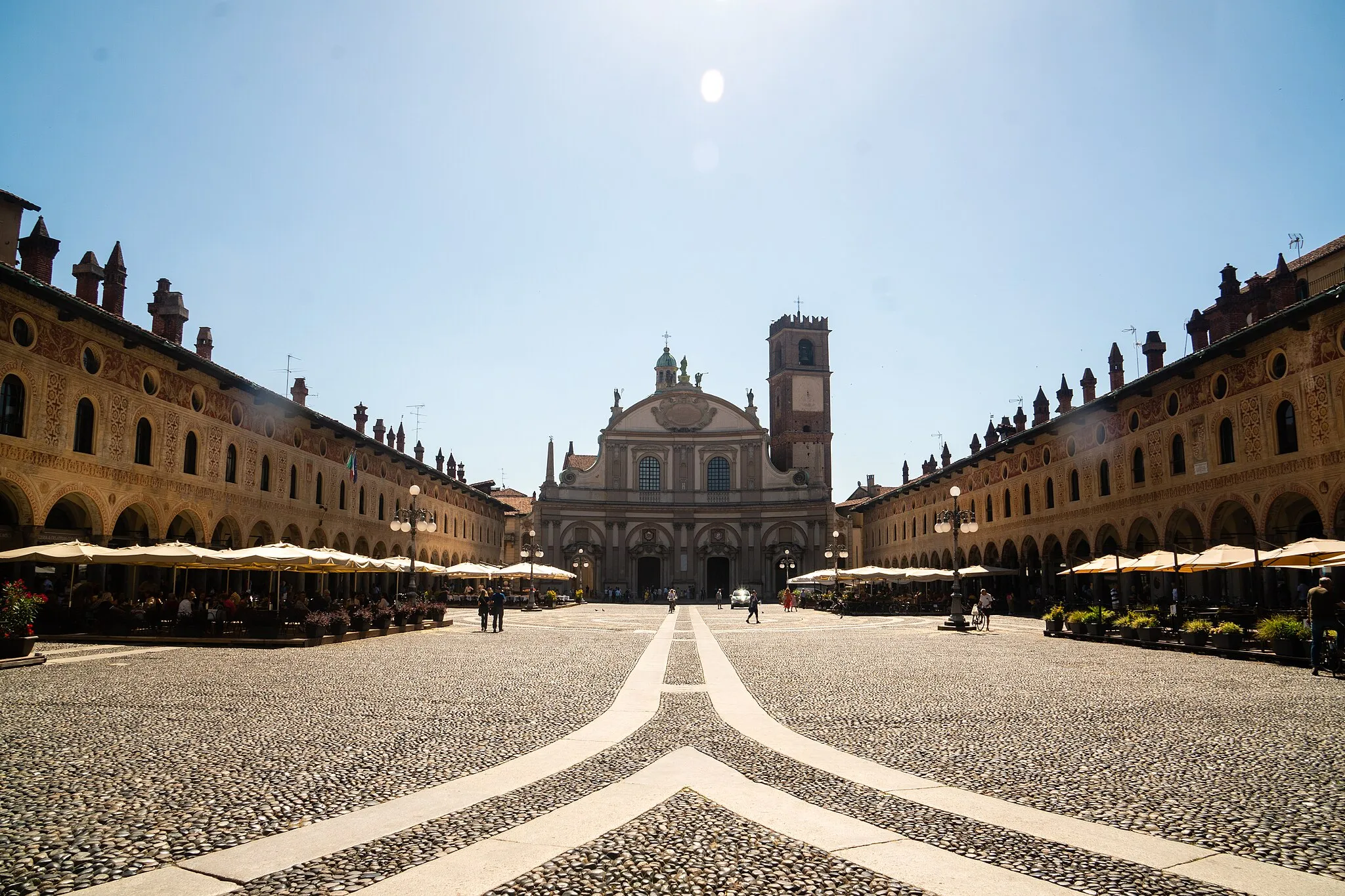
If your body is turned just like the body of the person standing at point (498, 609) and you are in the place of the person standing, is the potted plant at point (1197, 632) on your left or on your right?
on your right

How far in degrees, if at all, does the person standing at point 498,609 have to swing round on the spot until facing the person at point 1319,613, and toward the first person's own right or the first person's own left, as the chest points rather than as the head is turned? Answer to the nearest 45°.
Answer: approximately 135° to the first person's own right

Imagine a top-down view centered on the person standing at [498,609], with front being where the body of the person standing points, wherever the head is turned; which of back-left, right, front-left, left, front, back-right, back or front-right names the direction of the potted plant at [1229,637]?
back-right

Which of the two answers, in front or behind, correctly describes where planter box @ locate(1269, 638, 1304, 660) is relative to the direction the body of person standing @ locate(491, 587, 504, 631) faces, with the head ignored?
behind

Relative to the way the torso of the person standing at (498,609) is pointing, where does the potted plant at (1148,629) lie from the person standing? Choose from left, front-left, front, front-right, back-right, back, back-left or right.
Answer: back-right

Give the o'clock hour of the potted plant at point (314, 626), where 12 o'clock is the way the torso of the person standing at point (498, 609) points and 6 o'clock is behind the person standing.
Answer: The potted plant is roughly at 7 o'clock from the person standing.

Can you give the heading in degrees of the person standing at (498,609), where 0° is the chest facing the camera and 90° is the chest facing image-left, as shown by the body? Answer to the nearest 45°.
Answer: approximately 180°

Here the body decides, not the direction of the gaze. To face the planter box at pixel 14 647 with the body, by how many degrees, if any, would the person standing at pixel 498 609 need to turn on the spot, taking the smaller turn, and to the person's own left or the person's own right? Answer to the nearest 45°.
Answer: approximately 135° to the person's own left

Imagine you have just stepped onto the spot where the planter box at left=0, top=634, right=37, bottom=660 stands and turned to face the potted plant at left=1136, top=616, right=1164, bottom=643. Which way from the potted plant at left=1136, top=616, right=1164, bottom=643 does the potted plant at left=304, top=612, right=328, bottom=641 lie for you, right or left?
left
